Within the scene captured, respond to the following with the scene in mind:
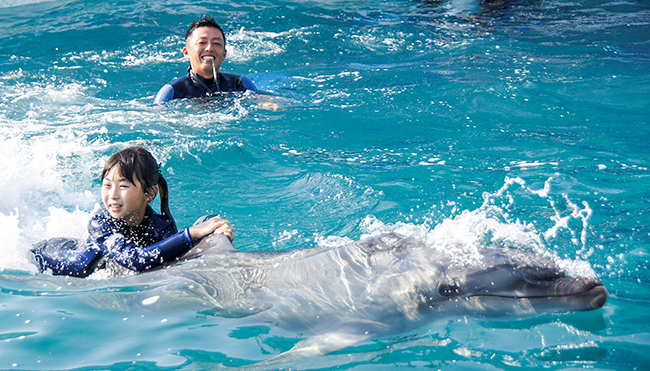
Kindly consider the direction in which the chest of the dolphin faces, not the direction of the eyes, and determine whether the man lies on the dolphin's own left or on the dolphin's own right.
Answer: on the dolphin's own left

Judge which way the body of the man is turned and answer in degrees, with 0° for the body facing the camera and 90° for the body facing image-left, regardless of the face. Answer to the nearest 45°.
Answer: approximately 0°

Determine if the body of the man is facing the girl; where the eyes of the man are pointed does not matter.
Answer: yes

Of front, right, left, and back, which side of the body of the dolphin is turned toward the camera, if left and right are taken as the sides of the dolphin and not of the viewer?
right

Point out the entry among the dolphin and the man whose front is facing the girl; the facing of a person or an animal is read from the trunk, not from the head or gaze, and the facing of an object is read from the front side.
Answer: the man

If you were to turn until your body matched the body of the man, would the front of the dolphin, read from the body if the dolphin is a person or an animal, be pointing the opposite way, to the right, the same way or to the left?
to the left

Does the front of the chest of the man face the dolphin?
yes

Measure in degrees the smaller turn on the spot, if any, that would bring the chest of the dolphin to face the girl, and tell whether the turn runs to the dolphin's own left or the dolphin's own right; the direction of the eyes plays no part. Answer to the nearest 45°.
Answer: approximately 135° to the dolphin's own left

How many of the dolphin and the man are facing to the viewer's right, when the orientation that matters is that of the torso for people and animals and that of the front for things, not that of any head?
1
